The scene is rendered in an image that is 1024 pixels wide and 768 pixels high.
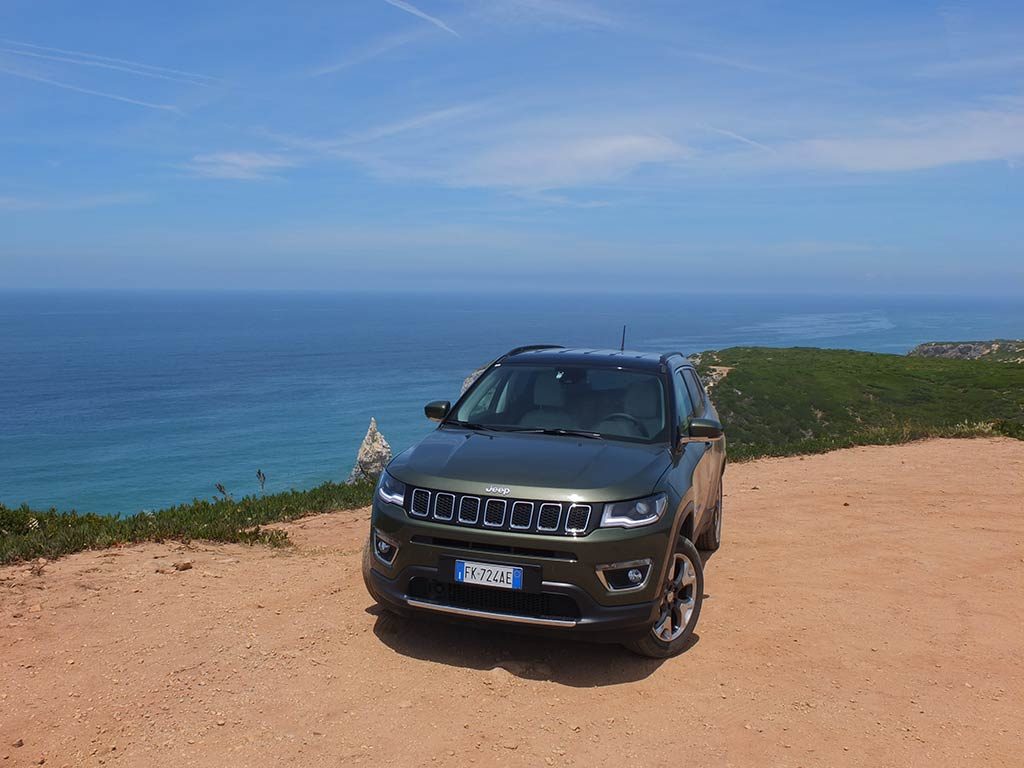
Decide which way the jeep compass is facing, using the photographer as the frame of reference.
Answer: facing the viewer and to the left of the viewer
